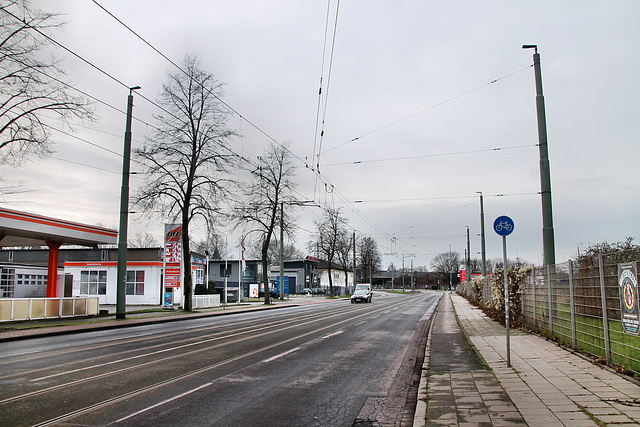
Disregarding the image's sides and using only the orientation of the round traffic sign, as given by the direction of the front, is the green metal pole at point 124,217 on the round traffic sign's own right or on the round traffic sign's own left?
on the round traffic sign's own right

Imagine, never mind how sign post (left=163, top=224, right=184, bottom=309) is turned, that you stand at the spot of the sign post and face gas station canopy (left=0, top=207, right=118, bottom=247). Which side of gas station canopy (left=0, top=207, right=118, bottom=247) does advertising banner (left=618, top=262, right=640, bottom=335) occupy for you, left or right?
left

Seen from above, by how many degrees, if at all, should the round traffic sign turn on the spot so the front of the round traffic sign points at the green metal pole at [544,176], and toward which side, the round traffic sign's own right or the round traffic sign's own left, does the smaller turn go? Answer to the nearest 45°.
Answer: approximately 180°

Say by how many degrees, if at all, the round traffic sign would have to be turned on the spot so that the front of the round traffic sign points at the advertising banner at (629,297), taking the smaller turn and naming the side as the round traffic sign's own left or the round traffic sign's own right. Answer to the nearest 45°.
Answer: approximately 45° to the round traffic sign's own left

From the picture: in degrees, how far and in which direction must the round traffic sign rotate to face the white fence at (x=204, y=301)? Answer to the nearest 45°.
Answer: approximately 135° to its right

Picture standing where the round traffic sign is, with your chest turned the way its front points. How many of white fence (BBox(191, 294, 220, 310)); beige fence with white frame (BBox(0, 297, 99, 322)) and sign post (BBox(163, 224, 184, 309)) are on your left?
0

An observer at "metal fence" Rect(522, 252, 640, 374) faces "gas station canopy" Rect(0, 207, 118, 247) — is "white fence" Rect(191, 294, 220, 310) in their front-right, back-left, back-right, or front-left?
front-right

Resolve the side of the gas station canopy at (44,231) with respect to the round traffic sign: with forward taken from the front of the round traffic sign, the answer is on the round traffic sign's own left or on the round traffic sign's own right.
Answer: on the round traffic sign's own right

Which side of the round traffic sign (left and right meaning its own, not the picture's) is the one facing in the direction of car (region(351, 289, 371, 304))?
back

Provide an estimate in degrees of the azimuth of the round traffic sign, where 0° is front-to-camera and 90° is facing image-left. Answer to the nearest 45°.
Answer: approximately 0°

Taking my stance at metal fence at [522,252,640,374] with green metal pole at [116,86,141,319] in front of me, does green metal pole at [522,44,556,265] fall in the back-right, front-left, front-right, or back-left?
front-right

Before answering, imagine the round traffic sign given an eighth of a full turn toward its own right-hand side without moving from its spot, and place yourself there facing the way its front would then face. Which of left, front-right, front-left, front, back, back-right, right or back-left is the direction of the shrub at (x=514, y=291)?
back-right

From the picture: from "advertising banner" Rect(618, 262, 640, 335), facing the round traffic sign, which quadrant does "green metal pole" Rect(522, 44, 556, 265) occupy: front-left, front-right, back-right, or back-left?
front-right
